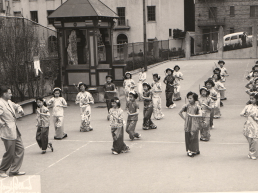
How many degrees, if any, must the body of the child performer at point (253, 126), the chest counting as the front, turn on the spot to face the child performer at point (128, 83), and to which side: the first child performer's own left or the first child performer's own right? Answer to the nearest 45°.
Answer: approximately 90° to the first child performer's own right

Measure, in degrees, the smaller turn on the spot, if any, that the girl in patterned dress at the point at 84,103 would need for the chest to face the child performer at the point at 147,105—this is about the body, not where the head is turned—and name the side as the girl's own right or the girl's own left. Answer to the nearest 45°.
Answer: approximately 90° to the girl's own left

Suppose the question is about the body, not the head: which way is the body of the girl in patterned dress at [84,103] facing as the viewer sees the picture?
toward the camera

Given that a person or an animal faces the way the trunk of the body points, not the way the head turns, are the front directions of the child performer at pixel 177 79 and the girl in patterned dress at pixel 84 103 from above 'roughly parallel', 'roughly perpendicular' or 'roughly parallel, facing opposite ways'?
roughly parallel

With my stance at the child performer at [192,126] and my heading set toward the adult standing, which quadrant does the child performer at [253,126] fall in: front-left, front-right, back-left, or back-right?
back-left

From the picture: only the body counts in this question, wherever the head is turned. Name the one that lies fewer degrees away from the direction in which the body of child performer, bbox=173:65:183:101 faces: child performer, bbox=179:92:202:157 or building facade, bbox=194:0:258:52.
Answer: the child performer

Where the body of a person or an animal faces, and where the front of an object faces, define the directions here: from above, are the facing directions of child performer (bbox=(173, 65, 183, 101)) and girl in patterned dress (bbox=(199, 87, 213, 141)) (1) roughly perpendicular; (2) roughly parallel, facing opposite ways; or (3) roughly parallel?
roughly parallel

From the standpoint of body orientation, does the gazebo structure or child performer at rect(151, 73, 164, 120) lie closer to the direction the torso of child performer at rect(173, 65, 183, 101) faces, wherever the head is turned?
the child performer

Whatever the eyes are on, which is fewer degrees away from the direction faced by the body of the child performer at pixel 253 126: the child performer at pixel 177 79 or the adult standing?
the adult standing

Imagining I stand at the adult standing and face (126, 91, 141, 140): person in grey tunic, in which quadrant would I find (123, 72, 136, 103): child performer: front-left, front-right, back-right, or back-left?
front-left

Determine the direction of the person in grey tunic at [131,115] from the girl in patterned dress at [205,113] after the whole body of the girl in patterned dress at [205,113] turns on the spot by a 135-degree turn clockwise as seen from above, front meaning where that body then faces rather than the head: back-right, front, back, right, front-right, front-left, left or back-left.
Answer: front-left

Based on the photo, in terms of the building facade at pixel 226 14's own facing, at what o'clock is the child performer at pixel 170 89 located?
The child performer is roughly at 12 o'clock from the building facade.

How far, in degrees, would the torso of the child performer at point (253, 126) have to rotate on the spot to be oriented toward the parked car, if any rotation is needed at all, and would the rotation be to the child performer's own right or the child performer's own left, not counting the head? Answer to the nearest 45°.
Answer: approximately 135° to the child performer's own right

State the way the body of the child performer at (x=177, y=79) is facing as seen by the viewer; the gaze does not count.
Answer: toward the camera

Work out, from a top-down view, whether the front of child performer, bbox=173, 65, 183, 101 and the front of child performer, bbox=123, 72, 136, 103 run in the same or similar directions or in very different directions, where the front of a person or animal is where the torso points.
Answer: same or similar directions

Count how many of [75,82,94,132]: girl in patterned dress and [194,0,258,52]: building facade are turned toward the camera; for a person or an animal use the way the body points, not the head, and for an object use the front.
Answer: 2

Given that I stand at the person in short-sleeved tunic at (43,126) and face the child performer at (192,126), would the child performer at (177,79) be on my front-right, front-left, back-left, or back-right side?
front-left
